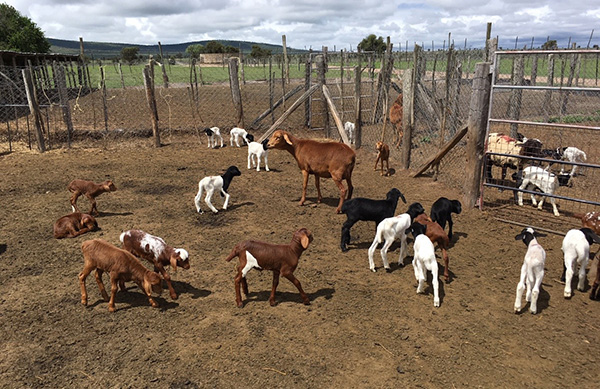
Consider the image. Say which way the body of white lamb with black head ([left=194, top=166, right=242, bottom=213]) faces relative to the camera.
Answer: to the viewer's right

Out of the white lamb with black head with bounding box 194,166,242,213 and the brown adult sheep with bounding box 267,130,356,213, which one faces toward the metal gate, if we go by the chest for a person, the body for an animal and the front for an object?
the white lamb with black head

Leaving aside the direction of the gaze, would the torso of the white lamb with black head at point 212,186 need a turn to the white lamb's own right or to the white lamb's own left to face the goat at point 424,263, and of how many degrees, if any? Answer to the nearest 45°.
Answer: approximately 45° to the white lamb's own right

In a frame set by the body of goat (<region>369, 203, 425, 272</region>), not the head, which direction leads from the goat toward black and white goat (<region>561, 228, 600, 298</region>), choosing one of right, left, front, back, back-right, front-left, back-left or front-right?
front-right

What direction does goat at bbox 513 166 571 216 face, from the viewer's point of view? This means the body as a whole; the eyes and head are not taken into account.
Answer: to the viewer's right

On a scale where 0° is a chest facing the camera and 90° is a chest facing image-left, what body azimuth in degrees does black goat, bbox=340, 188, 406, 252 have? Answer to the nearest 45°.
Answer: approximately 270°

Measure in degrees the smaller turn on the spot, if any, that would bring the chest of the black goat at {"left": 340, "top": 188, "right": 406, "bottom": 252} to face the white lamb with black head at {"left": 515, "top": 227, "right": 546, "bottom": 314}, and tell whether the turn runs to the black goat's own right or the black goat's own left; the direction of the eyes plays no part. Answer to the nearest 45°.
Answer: approximately 45° to the black goat's own right

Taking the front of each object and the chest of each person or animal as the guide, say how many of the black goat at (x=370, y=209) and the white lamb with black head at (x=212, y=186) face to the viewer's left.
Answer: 0

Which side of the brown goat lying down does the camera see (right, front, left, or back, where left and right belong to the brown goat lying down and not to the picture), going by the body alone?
right

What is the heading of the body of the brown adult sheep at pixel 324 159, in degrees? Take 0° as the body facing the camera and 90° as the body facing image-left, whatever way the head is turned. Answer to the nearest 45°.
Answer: approximately 90°
